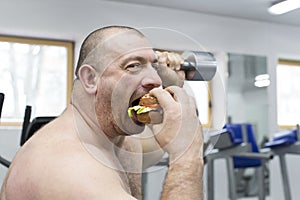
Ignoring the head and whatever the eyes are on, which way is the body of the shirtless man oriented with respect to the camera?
to the viewer's right

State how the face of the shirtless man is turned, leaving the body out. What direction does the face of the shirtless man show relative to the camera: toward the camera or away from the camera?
toward the camera

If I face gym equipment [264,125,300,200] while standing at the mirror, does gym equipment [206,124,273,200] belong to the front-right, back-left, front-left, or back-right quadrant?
front-right

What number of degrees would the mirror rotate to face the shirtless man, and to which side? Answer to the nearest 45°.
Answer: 0° — it already faces them

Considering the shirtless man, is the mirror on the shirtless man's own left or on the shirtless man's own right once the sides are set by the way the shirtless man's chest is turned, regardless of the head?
on the shirtless man's own left

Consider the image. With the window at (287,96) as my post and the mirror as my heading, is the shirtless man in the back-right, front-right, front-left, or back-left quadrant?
front-left

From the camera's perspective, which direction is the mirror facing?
toward the camera

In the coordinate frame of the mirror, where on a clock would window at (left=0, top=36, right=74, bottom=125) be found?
The window is roughly at 2 o'clock from the mirror.

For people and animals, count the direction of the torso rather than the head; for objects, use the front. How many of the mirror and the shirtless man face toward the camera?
1
